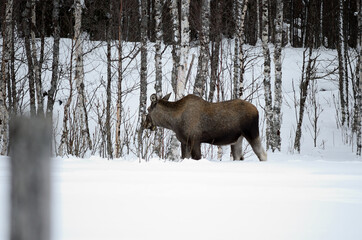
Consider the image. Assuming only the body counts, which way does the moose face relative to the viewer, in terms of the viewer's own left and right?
facing to the left of the viewer
